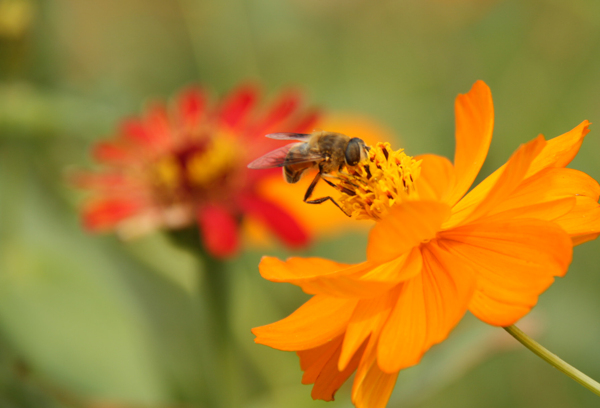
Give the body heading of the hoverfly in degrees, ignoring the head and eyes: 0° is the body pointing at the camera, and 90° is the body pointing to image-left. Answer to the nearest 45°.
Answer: approximately 270°
